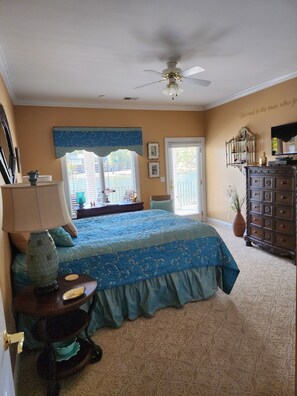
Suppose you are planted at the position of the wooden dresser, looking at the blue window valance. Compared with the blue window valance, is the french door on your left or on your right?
right

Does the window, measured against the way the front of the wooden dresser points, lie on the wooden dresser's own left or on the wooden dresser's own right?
on the wooden dresser's own right

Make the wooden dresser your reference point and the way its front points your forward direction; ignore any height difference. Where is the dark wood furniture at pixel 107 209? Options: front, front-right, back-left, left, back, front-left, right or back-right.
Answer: front-right

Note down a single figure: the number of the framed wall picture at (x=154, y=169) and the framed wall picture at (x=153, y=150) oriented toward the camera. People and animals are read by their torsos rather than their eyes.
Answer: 2

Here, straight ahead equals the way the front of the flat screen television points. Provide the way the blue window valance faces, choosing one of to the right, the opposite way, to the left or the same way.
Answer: to the left

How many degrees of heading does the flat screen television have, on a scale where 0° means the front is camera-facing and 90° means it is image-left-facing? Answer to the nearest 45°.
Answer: approximately 45°

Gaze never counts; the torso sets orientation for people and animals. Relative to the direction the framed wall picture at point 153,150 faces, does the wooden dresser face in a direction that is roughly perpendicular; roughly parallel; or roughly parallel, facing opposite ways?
roughly perpendicular

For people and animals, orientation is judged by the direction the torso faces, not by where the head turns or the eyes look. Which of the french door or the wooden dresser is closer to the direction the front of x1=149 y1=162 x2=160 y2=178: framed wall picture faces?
the wooden dresser

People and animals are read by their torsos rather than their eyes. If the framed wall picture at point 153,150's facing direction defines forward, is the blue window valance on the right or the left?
on its right

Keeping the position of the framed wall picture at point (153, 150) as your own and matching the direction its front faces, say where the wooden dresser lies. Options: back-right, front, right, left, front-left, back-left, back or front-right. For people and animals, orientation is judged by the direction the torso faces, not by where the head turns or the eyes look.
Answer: front-left

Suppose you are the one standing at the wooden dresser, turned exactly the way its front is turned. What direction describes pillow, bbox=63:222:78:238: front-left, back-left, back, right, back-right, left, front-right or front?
front

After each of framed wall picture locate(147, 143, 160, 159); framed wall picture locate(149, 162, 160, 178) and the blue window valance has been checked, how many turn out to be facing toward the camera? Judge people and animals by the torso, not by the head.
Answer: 3

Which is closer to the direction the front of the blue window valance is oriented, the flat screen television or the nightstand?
the nightstand

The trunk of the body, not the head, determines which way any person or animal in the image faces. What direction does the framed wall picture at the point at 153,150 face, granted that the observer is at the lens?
facing the viewer

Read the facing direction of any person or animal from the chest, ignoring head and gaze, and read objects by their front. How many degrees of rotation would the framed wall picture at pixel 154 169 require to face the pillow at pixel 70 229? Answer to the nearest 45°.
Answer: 0° — it already faces it

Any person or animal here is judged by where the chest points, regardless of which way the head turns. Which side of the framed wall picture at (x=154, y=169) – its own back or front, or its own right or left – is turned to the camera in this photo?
front

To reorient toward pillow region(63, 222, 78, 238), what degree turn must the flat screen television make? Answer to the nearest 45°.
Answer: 0° — it already faces it
